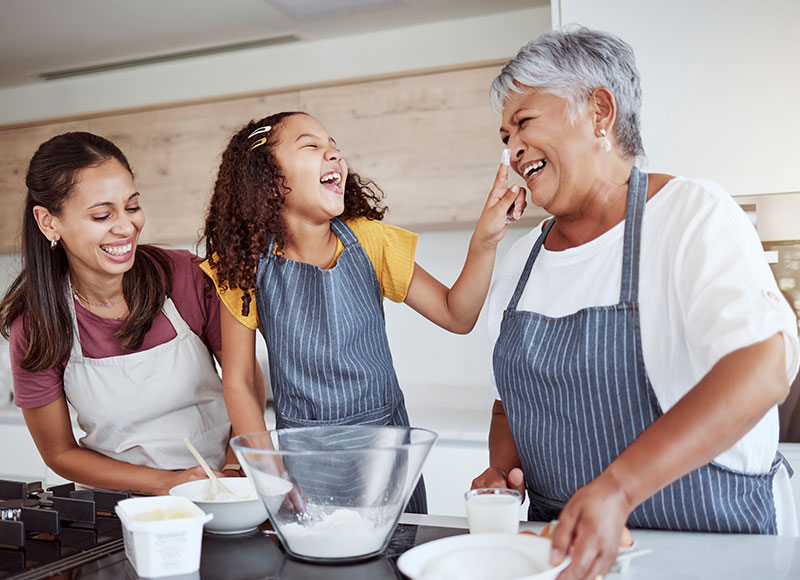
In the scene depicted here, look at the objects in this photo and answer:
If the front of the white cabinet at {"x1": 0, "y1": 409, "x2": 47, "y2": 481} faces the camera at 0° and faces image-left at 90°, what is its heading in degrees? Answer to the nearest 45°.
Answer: approximately 0°

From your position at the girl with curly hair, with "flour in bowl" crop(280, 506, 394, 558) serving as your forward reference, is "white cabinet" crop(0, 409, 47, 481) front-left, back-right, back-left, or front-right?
back-right

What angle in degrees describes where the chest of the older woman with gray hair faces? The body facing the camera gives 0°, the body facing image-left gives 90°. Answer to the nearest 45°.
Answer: approximately 45°

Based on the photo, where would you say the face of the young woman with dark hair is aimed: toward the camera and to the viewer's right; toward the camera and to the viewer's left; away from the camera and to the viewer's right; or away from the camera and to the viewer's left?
toward the camera and to the viewer's right

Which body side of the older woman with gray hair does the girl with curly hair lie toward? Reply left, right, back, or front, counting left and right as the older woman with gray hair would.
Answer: right

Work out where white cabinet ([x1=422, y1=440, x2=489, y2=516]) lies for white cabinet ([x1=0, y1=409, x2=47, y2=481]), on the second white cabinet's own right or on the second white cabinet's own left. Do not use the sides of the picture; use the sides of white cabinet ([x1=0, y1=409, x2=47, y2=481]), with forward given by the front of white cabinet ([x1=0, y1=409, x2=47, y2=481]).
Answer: on the second white cabinet's own left
